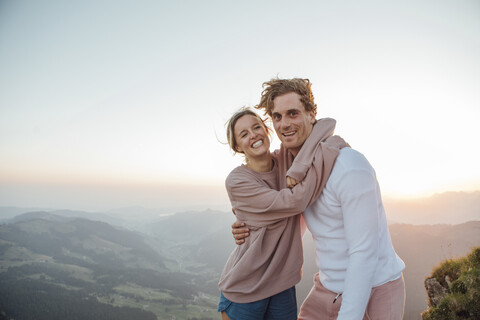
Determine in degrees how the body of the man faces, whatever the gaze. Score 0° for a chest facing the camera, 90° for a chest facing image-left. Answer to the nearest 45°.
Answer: approximately 45°

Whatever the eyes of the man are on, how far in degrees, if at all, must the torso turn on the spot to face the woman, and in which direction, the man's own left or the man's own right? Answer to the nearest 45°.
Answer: approximately 90° to the man's own right

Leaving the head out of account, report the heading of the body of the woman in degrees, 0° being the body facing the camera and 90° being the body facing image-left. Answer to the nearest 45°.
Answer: approximately 315°
